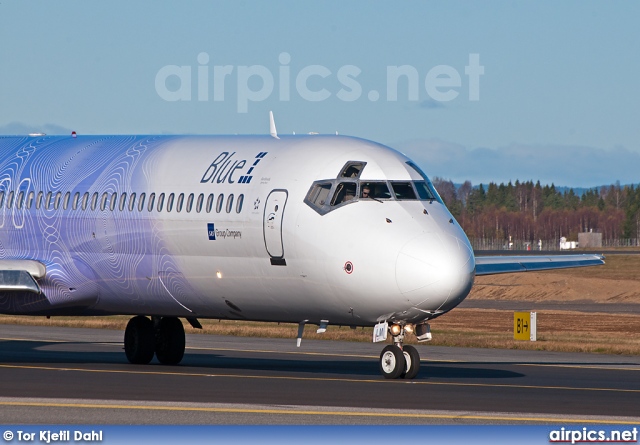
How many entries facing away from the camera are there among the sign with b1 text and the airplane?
0

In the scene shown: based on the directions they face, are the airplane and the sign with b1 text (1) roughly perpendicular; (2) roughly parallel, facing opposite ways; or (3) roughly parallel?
roughly perpendicular

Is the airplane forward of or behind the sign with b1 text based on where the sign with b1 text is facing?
forward

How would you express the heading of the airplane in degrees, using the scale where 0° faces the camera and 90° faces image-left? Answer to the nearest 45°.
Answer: approximately 315°

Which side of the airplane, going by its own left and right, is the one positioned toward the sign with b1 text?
left

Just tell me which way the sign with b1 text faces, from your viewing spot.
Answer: facing the viewer and to the left of the viewer
